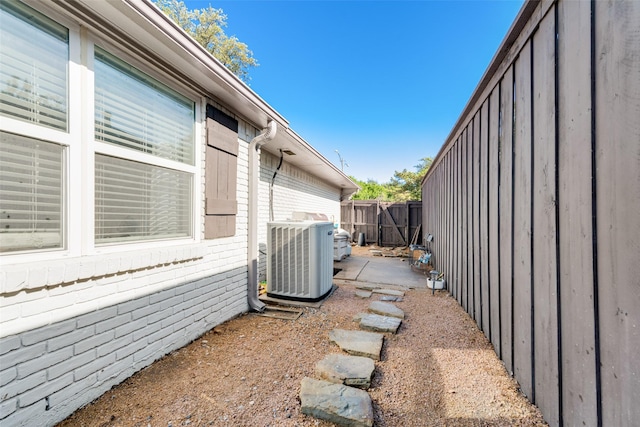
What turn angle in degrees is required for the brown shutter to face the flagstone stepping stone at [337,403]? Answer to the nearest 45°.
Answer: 0° — it already faces it

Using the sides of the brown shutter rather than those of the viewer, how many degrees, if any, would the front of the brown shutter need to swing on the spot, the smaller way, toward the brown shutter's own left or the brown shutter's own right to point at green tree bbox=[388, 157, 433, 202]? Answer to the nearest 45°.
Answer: approximately 90° to the brown shutter's own left

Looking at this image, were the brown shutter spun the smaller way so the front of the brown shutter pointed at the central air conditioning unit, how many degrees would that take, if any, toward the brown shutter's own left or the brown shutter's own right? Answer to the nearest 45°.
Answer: approximately 90° to the brown shutter's own left

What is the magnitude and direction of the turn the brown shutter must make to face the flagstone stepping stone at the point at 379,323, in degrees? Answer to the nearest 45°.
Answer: approximately 45° to its left

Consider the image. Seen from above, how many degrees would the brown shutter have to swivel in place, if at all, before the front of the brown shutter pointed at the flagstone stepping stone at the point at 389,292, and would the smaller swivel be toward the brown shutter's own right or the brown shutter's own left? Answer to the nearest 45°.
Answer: approximately 45° to the brown shutter's own left

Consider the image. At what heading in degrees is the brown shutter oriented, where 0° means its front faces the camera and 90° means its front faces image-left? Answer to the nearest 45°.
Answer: approximately 315°

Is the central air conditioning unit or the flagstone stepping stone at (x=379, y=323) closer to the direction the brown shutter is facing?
the flagstone stepping stone

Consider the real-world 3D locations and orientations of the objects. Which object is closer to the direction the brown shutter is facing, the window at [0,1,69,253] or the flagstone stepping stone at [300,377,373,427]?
the flagstone stepping stone

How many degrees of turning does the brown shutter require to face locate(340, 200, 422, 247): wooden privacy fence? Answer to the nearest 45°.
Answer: approximately 90° to its left

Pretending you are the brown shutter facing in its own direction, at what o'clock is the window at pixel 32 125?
The window is roughly at 3 o'clock from the brown shutter.

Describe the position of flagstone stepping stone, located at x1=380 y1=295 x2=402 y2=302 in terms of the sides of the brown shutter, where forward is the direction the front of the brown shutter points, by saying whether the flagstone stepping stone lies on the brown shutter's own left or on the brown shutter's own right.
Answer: on the brown shutter's own left

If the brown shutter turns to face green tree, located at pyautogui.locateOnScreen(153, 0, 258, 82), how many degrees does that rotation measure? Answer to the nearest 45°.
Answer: approximately 135° to its left

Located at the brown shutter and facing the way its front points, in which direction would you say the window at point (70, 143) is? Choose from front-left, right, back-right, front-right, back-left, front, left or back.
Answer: right

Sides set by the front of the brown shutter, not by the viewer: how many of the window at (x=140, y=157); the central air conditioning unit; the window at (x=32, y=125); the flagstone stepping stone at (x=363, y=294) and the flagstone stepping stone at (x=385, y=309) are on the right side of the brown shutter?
2
